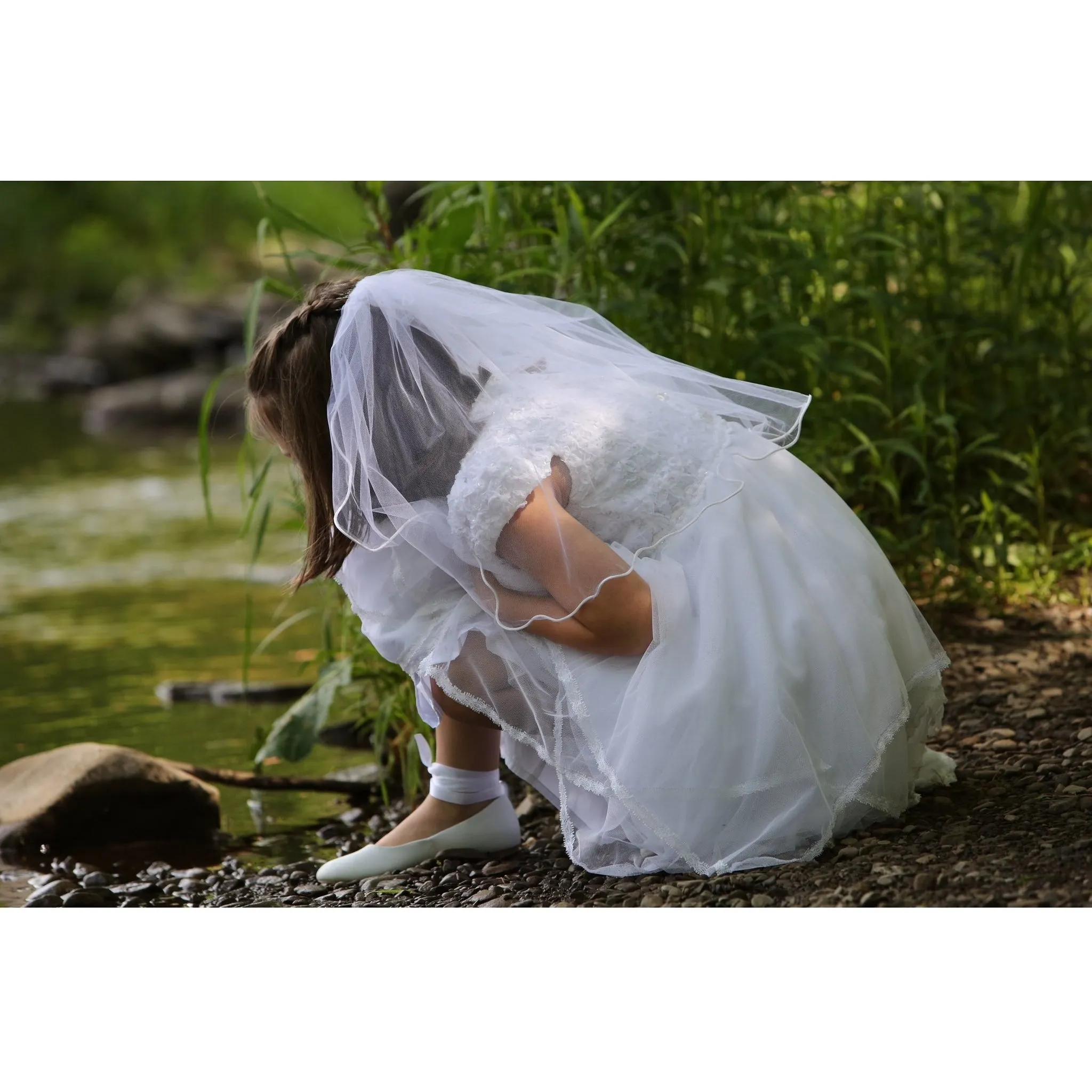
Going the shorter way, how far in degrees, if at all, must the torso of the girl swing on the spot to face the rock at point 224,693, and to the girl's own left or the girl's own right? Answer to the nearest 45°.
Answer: approximately 45° to the girl's own right

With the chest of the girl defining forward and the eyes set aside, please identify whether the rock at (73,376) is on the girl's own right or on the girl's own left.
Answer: on the girl's own right

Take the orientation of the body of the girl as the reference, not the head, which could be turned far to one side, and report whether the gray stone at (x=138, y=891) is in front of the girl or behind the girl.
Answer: in front

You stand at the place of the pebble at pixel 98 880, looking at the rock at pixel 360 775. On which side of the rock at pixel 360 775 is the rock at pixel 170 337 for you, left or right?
left

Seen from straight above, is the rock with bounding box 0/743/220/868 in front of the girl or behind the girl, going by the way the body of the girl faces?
in front

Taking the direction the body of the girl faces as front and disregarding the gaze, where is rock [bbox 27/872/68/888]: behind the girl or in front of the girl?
in front

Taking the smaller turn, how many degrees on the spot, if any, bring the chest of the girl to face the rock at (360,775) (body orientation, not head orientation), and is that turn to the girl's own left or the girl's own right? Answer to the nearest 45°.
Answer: approximately 45° to the girl's own right

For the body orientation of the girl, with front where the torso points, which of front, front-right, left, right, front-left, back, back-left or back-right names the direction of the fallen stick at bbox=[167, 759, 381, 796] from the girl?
front-right

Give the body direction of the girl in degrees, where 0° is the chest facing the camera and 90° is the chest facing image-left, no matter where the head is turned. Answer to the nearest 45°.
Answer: approximately 90°

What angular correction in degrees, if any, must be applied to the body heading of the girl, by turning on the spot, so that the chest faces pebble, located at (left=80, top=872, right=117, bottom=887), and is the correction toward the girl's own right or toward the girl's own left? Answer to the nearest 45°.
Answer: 0° — they already face it

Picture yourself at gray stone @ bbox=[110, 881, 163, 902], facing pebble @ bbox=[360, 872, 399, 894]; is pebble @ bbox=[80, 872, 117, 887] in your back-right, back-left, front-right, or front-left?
back-left
